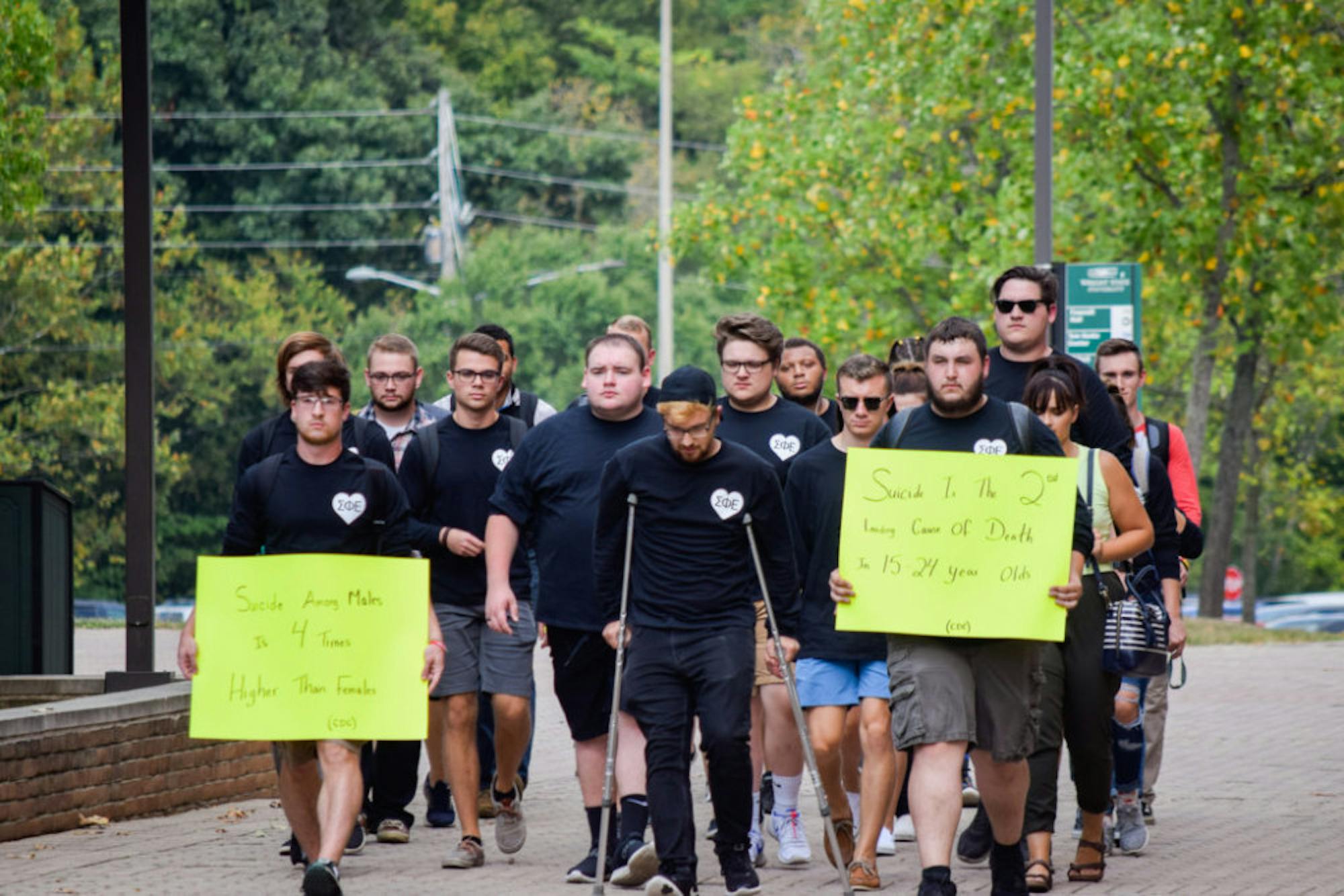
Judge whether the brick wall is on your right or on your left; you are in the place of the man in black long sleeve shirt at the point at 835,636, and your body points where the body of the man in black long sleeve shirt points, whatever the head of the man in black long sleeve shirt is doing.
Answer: on your right

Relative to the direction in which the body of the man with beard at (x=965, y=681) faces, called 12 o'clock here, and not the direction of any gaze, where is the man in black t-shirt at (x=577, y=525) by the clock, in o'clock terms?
The man in black t-shirt is roughly at 4 o'clock from the man with beard.

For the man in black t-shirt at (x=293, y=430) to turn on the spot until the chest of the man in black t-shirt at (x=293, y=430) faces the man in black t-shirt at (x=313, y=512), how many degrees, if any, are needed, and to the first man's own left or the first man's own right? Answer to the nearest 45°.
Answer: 0° — they already face them

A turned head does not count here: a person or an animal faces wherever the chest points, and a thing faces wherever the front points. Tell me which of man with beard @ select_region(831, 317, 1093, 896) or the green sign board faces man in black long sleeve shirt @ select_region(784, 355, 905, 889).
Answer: the green sign board

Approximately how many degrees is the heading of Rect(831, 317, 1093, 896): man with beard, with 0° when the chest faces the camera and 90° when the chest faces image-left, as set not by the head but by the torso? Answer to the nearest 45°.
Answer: approximately 0°

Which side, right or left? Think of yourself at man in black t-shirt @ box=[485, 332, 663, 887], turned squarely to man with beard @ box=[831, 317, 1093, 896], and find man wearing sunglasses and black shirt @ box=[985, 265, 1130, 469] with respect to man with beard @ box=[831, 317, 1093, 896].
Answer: left

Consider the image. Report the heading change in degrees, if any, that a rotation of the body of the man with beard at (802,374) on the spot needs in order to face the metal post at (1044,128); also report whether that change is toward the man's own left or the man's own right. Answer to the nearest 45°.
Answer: approximately 180°

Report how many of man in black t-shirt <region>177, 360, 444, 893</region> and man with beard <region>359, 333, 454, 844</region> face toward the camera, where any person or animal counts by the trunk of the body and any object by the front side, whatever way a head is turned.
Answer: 2

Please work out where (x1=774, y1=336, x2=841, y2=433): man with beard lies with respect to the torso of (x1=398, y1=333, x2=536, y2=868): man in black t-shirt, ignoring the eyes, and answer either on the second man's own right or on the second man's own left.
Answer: on the second man's own left

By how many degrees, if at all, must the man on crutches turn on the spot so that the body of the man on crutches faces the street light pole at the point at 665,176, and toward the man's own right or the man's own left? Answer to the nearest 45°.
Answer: approximately 180°
